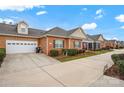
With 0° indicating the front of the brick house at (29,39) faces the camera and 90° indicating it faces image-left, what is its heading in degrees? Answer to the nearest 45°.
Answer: approximately 315°
